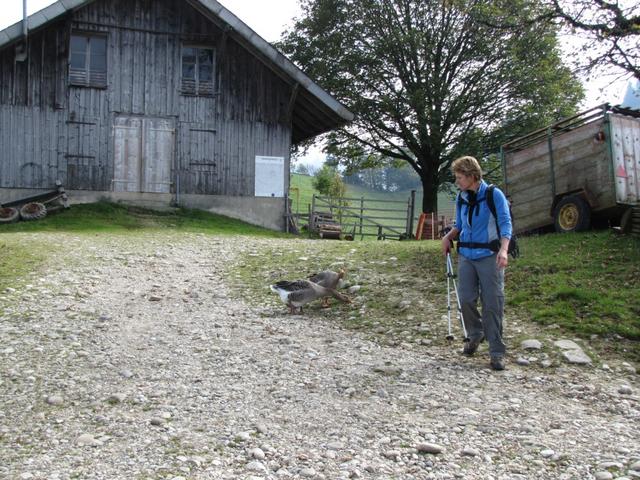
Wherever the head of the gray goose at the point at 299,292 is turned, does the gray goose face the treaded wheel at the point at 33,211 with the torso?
no

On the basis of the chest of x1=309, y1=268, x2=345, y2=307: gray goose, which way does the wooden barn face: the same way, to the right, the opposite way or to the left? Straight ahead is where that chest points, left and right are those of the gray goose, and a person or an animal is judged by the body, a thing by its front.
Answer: to the right

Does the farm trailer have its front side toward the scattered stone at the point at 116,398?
no

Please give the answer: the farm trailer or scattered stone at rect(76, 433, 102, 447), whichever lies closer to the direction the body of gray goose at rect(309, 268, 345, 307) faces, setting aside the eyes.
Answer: the farm trailer

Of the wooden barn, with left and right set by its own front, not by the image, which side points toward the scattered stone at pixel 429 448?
front

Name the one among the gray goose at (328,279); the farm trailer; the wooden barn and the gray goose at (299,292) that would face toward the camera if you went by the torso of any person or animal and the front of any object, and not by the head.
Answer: the wooden barn

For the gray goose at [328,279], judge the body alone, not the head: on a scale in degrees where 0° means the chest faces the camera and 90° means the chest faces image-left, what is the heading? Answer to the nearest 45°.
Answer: approximately 270°

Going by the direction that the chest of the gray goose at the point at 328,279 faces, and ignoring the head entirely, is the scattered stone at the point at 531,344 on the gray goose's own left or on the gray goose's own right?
on the gray goose's own right

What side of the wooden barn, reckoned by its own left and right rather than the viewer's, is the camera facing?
front

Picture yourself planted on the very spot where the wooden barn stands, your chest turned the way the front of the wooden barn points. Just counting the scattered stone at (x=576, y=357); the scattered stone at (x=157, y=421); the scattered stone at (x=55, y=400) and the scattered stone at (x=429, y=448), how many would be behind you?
0

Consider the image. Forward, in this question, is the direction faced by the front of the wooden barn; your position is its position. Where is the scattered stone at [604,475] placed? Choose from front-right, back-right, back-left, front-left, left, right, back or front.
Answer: front

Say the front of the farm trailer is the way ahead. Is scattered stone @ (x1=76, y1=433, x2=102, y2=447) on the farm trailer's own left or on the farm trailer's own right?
on the farm trailer's own left

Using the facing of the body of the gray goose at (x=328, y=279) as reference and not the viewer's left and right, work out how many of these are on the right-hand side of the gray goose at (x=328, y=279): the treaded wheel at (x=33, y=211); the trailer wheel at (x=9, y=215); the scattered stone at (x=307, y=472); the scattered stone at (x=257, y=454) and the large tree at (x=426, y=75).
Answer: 2

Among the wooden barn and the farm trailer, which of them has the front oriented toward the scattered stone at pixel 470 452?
the wooden barn
